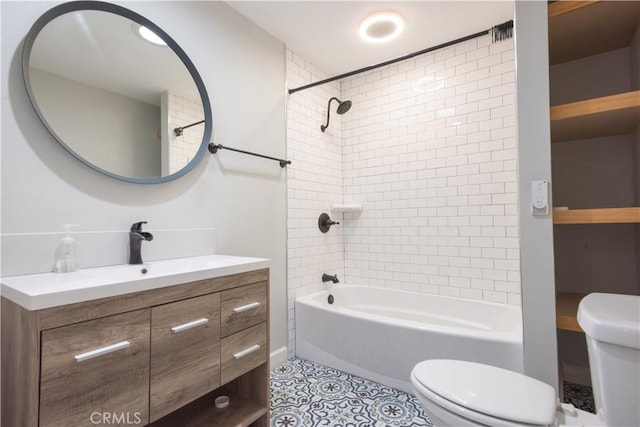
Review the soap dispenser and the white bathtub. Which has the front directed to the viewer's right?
the soap dispenser

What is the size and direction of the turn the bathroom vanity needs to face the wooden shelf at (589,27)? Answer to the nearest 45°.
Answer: approximately 45° to its left

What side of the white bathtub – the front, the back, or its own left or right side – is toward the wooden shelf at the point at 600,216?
left

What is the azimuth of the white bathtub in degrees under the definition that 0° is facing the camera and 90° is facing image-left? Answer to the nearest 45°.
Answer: approximately 45°

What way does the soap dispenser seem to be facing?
to the viewer's right

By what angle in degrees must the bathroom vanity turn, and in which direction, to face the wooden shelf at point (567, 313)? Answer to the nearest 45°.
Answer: approximately 45° to its left
